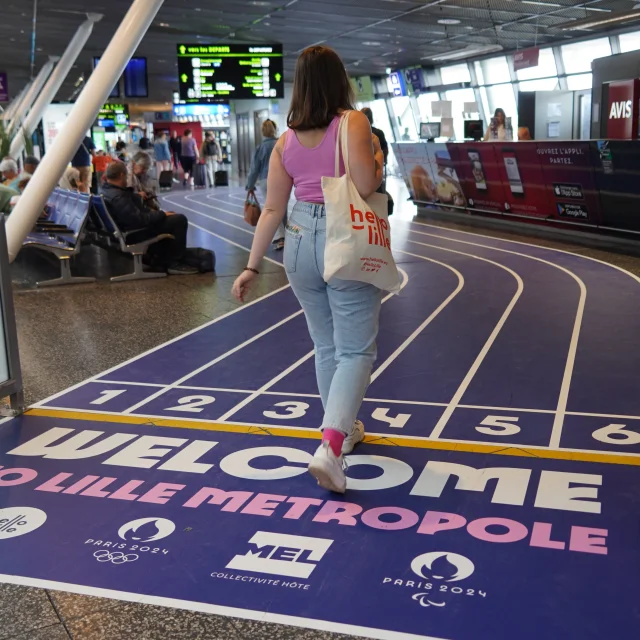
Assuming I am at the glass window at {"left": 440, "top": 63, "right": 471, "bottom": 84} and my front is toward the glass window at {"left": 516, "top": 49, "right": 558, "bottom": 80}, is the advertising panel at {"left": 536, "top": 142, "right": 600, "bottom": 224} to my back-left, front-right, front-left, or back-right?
front-right

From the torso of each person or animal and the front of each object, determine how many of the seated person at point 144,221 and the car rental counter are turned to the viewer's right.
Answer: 1

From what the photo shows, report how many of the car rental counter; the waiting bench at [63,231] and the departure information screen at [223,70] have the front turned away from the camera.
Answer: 0

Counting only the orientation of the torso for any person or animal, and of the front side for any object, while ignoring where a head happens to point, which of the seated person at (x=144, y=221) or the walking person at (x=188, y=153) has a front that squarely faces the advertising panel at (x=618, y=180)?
the seated person

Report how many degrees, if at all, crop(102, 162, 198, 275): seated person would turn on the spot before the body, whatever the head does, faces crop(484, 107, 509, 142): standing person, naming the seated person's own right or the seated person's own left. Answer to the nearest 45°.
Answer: approximately 45° to the seated person's own left

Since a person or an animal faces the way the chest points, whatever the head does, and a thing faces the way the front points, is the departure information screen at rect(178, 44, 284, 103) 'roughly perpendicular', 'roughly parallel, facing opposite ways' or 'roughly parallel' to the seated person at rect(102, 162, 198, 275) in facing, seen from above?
roughly perpendicular

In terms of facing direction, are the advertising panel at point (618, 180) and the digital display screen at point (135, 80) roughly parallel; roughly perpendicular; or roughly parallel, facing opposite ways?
roughly perpendicular

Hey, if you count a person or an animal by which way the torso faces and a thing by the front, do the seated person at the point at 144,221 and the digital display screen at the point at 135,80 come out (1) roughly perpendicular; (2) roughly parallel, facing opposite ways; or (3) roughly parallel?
roughly perpendicular

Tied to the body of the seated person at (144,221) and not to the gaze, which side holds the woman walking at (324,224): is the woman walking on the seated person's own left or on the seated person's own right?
on the seated person's own right

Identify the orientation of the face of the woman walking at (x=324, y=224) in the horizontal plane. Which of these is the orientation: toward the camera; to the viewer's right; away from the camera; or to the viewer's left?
away from the camera

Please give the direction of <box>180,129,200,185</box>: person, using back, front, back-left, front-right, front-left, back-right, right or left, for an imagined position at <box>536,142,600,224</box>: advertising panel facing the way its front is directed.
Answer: right

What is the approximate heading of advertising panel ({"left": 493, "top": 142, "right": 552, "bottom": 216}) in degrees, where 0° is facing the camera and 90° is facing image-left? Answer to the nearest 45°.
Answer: approximately 45°

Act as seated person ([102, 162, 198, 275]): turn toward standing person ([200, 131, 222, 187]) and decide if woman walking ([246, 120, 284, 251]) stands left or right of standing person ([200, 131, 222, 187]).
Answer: right

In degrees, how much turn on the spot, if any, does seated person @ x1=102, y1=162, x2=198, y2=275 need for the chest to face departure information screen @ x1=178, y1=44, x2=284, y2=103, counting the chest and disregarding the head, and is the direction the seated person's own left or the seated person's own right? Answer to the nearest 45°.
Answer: approximately 90° to the seated person's own left

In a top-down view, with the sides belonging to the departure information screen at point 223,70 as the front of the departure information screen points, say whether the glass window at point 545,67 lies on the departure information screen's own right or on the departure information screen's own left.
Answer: on the departure information screen's own left

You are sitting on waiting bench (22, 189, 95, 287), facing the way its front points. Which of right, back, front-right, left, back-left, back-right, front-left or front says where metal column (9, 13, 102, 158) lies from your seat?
back-right

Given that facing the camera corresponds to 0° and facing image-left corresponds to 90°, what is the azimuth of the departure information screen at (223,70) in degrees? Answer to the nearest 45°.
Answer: approximately 0°
